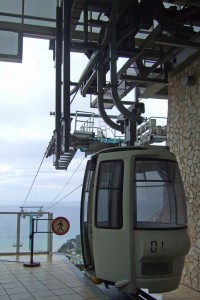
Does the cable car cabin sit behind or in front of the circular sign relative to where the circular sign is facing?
in front

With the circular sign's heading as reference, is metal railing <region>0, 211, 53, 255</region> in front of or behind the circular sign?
behind

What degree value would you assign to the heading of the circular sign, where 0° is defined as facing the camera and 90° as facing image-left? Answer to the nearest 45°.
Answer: approximately 0°
